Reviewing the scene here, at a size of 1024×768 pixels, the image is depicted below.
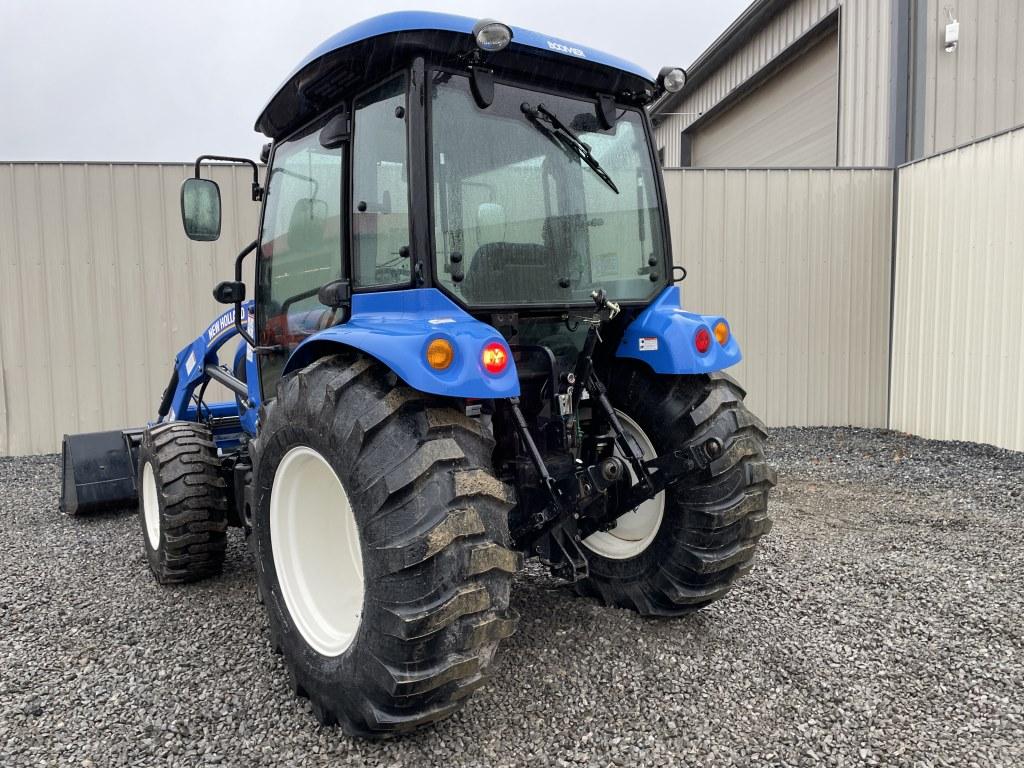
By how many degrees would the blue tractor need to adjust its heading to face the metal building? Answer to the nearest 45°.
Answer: approximately 90° to its right

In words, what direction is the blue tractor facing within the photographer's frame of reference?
facing away from the viewer and to the left of the viewer
